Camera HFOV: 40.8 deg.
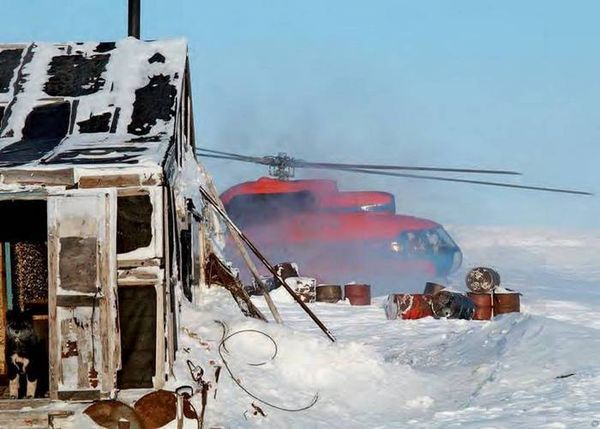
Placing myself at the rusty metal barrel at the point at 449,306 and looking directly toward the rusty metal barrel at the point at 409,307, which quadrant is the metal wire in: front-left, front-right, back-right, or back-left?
front-left

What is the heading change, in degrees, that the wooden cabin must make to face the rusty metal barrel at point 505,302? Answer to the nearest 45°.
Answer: approximately 135° to its left

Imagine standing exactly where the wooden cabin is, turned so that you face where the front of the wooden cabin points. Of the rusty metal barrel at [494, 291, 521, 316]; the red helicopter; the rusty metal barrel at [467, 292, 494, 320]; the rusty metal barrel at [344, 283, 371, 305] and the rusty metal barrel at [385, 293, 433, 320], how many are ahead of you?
0

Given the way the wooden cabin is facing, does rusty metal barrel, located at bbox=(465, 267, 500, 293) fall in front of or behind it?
behind

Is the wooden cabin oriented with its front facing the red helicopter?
no

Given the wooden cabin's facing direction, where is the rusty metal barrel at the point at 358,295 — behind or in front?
behind

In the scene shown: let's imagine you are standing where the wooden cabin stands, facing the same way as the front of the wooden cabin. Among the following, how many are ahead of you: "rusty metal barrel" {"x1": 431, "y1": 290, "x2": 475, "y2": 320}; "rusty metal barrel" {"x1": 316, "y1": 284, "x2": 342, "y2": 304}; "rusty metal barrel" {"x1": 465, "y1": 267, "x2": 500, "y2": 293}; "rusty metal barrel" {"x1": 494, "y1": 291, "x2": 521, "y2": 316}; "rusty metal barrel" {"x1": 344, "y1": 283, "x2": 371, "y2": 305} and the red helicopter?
0

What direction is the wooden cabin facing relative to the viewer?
toward the camera

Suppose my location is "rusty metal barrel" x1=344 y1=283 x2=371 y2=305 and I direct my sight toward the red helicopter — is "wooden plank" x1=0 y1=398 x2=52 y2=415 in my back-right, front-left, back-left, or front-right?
back-left

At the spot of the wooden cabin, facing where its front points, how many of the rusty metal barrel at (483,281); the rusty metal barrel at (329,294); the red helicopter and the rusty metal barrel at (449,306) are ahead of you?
0

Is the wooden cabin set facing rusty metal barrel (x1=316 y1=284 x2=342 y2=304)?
no

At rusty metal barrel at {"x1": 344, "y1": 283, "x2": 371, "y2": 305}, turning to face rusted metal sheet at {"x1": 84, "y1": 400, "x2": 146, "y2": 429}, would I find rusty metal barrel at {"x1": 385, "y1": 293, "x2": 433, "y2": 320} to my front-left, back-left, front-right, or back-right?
front-left

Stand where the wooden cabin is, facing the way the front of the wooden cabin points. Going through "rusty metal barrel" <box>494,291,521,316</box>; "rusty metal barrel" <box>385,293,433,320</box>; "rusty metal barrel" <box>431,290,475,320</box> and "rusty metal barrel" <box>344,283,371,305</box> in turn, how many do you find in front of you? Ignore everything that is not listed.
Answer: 0

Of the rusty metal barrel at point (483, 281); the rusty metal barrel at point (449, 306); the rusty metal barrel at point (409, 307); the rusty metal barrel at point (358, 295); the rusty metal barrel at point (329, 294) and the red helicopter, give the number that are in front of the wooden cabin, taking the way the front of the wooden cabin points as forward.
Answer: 0

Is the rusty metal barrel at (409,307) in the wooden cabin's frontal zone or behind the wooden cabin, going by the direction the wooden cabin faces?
behind

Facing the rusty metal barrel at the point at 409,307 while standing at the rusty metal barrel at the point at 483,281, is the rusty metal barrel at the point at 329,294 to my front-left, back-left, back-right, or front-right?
front-right

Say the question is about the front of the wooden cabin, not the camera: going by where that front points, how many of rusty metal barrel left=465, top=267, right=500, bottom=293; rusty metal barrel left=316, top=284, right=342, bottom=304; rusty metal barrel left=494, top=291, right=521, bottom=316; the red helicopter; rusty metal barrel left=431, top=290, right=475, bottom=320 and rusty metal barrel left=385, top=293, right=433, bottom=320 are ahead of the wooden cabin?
0
